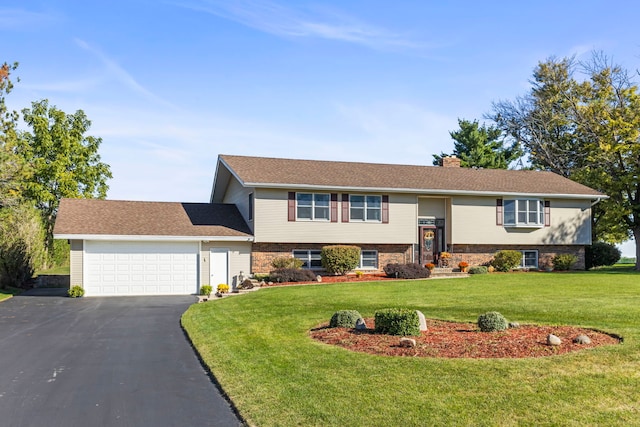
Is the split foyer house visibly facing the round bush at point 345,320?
yes

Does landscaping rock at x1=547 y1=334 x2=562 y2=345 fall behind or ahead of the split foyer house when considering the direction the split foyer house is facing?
ahead

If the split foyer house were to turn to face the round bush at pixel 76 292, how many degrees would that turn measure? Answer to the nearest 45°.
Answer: approximately 45° to its right

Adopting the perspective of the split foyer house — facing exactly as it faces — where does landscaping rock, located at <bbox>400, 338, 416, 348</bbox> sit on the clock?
The landscaping rock is roughly at 12 o'clock from the split foyer house.

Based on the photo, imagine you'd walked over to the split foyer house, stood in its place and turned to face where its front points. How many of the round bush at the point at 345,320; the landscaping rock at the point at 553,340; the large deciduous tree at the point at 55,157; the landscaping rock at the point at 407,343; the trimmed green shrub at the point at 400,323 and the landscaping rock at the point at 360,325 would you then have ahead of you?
5

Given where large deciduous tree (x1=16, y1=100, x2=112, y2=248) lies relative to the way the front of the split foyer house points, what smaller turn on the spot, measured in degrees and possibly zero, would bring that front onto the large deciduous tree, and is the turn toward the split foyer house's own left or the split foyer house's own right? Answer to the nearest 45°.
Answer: approximately 135° to the split foyer house's own right

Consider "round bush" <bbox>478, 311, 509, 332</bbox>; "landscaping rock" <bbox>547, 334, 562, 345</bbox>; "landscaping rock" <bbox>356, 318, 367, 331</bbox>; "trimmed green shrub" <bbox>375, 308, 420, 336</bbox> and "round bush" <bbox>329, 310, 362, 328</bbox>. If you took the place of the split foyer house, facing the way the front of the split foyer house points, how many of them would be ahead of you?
5

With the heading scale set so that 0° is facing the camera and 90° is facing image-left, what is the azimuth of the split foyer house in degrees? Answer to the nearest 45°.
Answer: approximately 0°

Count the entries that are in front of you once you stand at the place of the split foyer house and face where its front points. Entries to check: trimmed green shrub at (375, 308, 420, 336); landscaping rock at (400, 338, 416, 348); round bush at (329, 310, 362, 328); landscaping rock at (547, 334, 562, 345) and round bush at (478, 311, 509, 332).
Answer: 5

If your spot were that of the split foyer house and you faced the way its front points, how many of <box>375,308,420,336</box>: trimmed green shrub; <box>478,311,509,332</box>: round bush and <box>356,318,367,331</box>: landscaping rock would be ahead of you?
3

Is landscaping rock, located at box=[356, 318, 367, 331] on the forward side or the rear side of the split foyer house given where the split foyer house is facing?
on the forward side
